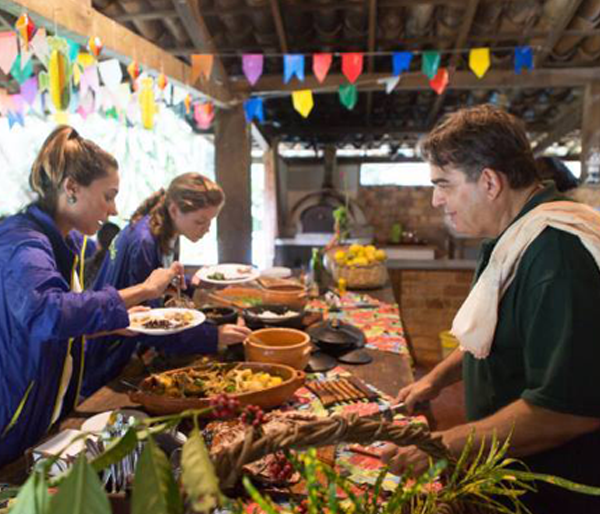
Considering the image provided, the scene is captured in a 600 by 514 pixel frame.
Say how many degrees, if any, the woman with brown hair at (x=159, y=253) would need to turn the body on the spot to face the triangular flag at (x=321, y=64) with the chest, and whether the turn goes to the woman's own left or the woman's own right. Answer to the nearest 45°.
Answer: approximately 45° to the woman's own left

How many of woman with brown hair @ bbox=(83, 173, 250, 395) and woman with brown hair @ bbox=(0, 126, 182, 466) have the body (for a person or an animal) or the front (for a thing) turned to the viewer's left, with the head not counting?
0

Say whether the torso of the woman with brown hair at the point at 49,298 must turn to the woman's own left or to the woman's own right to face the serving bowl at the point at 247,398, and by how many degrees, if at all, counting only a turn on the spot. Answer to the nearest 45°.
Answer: approximately 45° to the woman's own right

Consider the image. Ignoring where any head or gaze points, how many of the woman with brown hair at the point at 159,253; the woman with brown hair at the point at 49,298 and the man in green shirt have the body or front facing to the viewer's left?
1

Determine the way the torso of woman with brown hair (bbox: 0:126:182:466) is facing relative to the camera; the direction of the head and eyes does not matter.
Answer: to the viewer's right

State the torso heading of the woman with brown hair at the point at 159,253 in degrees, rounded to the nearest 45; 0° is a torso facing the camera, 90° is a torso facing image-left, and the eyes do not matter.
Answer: approximately 270°

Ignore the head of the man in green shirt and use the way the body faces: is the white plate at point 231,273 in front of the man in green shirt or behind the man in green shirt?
in front

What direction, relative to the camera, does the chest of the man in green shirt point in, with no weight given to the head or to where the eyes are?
to the viewer's left

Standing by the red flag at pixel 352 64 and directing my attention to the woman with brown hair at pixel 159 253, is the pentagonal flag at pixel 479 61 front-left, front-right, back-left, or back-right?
back-left

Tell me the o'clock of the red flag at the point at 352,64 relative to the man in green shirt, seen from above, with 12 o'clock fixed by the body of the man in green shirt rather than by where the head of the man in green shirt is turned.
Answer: The red flag is roughly at 2 o'clock from the man in green shirt.

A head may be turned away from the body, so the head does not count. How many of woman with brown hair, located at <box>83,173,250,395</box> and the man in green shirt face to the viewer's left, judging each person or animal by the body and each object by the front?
1

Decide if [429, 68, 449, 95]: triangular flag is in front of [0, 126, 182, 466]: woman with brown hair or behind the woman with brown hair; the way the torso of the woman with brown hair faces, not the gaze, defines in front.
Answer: in front

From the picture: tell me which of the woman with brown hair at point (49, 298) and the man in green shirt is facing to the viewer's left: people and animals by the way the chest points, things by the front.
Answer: the man in green shirt

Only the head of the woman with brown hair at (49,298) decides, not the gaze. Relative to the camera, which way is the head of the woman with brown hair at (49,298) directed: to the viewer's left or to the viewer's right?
to the viewer's right
